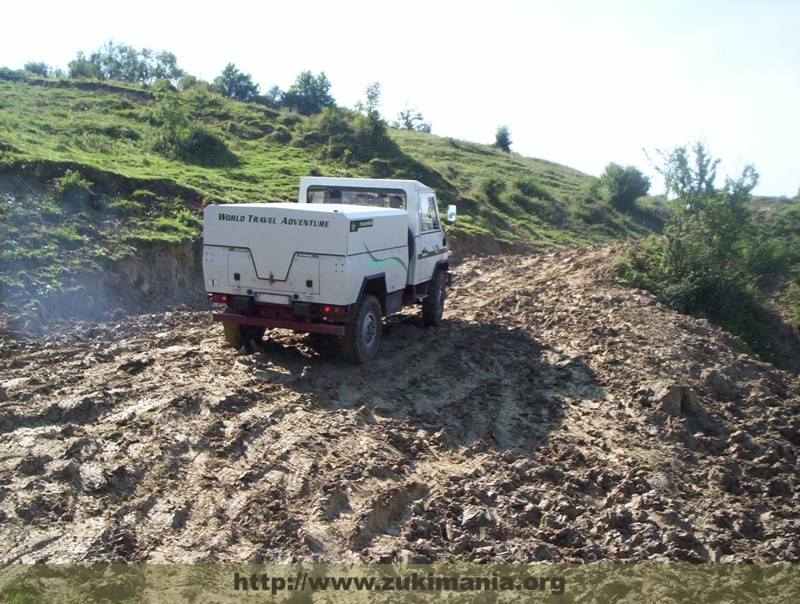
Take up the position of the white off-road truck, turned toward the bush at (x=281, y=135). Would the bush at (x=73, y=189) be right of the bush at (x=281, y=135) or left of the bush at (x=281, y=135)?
left

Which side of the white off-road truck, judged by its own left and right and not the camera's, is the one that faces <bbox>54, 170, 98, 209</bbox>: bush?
left

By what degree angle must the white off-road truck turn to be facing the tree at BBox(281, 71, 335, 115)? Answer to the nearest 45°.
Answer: approximately 45° to its left

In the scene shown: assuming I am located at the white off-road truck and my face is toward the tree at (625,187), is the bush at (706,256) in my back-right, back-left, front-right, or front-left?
front-right

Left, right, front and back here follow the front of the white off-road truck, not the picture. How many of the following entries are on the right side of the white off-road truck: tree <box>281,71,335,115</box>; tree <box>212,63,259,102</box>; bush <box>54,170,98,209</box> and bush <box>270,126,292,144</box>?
0

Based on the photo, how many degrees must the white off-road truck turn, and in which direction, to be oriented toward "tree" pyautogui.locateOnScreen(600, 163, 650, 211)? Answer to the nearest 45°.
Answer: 0° — it already faces it

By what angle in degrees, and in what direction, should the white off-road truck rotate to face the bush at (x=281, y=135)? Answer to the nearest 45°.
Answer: approximately 45° to its left

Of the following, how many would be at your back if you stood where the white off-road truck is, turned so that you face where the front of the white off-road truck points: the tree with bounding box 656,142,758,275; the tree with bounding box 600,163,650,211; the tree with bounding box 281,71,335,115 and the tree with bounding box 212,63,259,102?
0

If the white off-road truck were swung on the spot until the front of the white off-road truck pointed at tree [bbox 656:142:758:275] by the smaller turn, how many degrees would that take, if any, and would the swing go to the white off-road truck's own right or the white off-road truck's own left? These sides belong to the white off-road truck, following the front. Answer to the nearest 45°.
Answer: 0° — it already faces it

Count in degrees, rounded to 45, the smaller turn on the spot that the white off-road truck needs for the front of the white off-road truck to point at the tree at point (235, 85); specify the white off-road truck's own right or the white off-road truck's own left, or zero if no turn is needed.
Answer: approximately 45° to the white off-road truck's own left

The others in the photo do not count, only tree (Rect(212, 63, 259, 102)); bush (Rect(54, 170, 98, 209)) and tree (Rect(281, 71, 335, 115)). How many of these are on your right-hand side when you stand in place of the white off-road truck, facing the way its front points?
0

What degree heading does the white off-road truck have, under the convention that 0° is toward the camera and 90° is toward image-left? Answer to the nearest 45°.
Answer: approximately 225°
